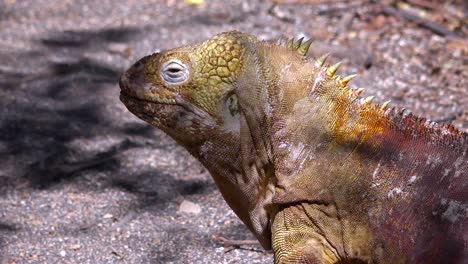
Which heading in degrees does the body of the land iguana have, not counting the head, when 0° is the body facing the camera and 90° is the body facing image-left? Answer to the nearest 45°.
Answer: approximately 90°
